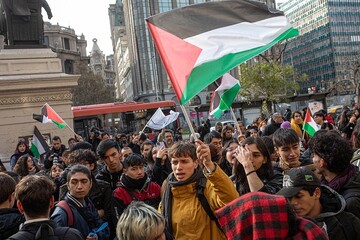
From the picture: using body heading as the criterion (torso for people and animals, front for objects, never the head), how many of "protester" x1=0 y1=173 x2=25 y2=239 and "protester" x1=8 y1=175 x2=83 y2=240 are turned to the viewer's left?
0

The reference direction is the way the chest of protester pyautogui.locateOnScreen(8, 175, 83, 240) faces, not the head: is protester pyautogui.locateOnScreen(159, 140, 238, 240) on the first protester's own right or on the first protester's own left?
on the first protester's own right

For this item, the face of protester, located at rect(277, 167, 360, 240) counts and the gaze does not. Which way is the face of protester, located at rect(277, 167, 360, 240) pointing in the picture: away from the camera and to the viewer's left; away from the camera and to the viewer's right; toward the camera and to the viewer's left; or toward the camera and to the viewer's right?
toward the camera and to the viewer's left

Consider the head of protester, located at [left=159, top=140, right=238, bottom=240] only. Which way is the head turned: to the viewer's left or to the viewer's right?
to the viewer's left

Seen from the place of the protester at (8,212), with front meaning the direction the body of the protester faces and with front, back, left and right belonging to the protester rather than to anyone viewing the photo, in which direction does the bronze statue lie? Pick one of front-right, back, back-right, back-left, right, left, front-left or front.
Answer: front-left

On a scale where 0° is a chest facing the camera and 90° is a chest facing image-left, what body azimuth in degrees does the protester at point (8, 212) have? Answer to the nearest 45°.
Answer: approximately 225°

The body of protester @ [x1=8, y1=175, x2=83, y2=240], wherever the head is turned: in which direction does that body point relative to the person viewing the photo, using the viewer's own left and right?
facing away from the viewer

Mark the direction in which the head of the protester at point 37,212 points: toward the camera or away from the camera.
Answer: away from the camera

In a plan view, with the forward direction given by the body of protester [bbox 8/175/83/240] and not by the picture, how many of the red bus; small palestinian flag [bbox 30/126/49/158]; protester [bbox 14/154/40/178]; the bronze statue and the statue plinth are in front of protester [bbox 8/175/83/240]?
5

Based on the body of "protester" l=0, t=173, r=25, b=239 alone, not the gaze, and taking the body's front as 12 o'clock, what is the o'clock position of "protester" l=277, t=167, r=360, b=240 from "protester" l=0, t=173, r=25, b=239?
"protester" l=277, t=167, r=360, b=240 is roughly at 3 o'clock from "protester" l=0, t=173, r=25, b=239.

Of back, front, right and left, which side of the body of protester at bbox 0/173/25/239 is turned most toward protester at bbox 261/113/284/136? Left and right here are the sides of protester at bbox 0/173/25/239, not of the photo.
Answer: front

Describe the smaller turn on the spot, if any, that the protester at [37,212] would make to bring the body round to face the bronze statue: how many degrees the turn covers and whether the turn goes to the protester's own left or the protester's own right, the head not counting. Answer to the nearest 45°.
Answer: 0° — they already face it
